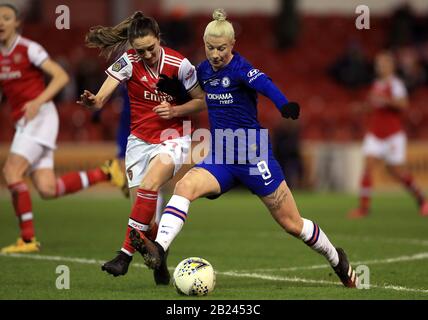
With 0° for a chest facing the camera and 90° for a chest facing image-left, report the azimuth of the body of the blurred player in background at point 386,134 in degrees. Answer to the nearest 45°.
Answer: approximately 45°

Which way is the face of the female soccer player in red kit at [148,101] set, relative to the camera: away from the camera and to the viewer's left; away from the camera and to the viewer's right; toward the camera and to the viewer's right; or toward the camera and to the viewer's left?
toward the camera and to the viewer's right

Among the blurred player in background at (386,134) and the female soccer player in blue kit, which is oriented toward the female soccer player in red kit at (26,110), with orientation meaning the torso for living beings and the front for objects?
the blurred player in background

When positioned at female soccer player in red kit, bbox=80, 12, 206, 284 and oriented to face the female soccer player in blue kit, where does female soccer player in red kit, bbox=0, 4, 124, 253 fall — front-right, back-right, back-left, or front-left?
back-left

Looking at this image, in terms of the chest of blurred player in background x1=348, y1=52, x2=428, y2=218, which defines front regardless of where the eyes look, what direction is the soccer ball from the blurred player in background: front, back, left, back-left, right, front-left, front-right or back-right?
front-left

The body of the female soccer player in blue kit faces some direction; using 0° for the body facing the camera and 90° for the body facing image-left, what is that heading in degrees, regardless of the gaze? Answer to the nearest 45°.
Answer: approximately 45°

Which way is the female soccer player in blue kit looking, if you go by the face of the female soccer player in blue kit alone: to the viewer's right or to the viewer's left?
to the viewer's left
